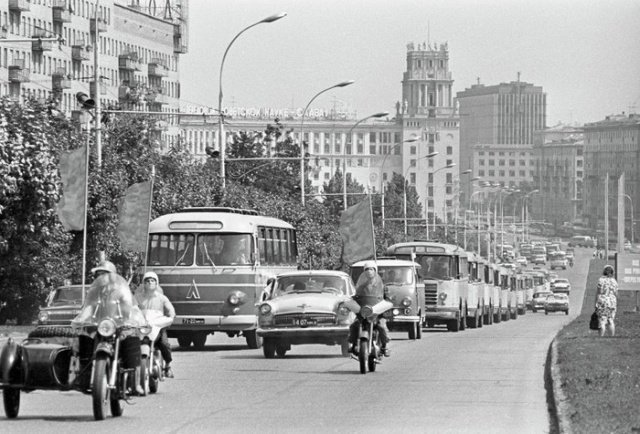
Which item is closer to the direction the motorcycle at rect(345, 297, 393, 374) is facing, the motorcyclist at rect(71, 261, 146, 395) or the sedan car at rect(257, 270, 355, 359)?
the motorcyclist

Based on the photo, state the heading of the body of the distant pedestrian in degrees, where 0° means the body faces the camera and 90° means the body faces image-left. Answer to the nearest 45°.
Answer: approximately 180°

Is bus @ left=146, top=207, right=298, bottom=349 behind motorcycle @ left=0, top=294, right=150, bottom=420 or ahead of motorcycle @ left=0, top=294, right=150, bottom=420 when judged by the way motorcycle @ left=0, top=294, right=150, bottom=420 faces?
behind

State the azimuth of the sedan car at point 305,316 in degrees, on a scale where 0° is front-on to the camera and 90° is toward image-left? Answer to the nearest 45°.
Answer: approximately 0°

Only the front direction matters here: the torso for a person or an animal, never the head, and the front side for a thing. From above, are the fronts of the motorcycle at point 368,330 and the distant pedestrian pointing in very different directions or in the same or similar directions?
very different directions
